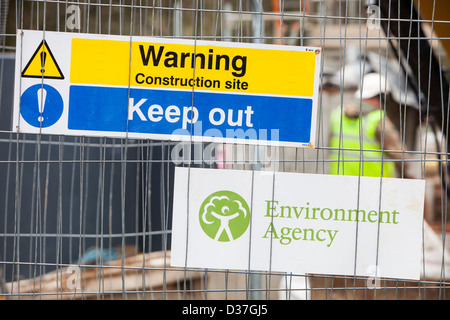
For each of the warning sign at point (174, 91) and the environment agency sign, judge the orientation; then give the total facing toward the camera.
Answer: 2

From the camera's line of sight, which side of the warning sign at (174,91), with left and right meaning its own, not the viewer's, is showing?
front

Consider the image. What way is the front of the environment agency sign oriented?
toward the camera

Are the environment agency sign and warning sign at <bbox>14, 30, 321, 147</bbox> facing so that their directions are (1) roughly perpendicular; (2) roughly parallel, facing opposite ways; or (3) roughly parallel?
roughly parallel
